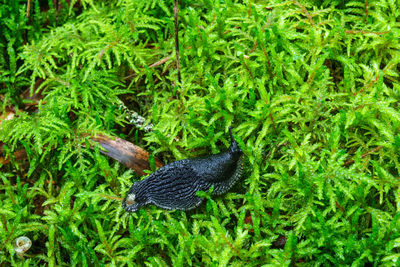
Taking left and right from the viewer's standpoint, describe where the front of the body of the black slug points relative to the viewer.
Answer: facing away from the viewer and to the right of the viewer
